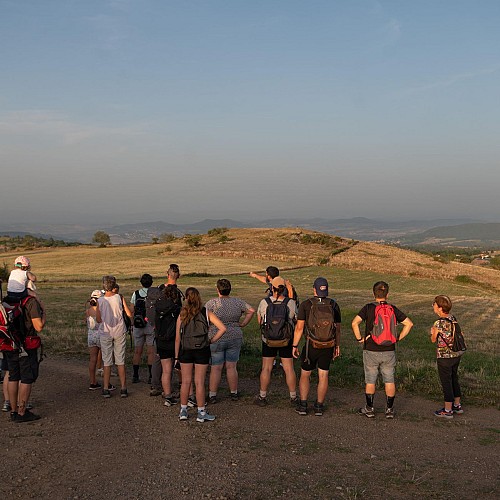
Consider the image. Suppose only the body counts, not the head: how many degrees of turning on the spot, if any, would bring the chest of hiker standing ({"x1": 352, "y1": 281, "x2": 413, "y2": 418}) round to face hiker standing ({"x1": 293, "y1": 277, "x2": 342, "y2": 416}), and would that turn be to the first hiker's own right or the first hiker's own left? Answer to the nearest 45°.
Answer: approximately 90° to the first hiker's own left

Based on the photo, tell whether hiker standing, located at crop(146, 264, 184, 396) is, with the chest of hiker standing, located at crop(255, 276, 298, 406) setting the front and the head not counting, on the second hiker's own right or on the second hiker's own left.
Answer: on the second hiker's own left

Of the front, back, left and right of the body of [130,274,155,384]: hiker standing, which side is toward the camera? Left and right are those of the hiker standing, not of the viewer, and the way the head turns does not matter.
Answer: back

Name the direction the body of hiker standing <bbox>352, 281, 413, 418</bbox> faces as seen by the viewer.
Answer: away from the camera

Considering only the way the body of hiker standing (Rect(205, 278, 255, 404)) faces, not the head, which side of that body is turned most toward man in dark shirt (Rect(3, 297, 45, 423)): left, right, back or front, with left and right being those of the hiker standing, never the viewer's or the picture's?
left

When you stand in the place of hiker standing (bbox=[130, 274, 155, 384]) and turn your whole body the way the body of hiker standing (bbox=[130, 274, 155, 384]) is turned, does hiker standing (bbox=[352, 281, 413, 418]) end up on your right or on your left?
on your right

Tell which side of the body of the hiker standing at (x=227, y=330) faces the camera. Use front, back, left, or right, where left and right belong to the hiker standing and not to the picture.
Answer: back

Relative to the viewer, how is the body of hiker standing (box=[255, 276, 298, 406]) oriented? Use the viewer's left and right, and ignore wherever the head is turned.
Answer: facing away from the viewer

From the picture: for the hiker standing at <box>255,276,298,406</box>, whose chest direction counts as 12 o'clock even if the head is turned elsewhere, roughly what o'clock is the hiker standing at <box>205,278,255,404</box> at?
the hiker standing at <box>205,278,255,404</box> is roughly at 9 o'clock from the hiker standing at <box>255,276,298,406</box>.
